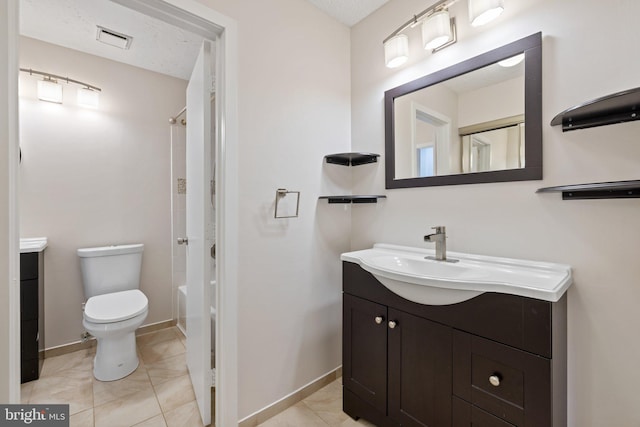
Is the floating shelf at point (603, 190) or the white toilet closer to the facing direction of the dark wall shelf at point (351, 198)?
the floating shelf

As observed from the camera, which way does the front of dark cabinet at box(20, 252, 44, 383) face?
facing the viewer and to the right of the viewer

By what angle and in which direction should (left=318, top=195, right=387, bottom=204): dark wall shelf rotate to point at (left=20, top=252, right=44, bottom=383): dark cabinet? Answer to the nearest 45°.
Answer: approximately 90° to its right

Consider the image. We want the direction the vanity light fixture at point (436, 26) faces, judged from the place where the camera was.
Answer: facing the viewer and to the left of the viewer

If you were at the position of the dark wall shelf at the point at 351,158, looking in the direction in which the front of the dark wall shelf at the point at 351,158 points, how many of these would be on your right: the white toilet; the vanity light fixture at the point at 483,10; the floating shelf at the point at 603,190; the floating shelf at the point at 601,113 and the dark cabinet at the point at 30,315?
2

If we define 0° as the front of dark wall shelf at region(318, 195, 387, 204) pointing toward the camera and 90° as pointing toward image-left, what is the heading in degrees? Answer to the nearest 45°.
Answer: approximately 0°

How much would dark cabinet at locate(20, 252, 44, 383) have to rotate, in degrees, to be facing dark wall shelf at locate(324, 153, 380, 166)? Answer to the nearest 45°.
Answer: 0° — it already faces it

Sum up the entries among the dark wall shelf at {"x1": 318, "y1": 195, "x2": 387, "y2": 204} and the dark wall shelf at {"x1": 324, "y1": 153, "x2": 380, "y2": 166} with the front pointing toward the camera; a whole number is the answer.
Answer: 2

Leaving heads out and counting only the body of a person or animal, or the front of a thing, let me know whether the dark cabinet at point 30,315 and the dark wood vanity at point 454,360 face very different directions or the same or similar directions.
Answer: very different directions

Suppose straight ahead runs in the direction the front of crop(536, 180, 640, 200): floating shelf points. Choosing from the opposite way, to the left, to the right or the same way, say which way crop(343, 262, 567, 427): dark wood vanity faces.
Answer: the same way

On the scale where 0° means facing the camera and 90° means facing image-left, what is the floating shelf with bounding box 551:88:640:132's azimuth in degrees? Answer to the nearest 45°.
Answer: approximately 45°

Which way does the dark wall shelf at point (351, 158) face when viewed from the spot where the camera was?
facing the viewer

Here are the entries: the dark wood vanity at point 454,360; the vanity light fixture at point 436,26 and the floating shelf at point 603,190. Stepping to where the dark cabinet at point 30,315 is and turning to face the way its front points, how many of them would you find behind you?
0

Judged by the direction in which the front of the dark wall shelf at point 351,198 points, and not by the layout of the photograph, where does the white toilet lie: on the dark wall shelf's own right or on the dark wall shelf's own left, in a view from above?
on the dark wall shelf's own right

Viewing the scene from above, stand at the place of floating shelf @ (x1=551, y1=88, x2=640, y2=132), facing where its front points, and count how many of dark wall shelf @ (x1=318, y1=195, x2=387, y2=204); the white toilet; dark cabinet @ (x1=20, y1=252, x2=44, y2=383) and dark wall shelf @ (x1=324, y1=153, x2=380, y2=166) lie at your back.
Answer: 0
